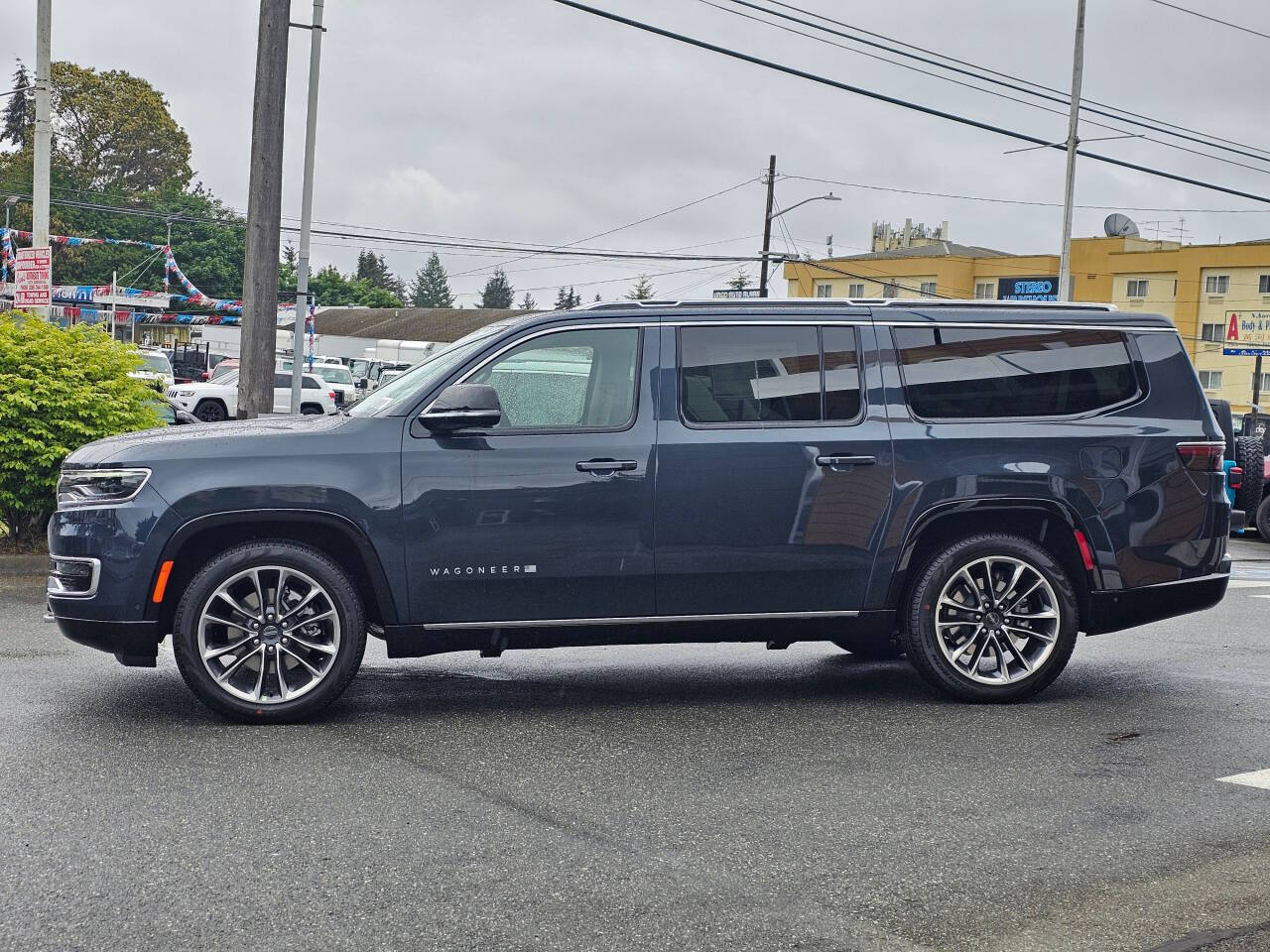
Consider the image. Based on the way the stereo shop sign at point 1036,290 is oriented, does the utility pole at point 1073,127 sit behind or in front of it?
in front

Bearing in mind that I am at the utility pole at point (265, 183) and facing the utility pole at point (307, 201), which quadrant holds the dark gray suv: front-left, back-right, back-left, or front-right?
back-right

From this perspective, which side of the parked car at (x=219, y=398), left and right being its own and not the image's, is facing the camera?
left

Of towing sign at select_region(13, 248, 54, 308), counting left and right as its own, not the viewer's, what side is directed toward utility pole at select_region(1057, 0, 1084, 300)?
left

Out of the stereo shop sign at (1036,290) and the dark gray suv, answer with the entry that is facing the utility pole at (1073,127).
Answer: the stereo shop sign

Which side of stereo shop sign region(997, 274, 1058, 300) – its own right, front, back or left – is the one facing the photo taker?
front

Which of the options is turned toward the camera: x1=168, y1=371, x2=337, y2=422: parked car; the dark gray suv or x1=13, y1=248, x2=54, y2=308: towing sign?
the towing sign

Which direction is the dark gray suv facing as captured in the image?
to the viewer's left

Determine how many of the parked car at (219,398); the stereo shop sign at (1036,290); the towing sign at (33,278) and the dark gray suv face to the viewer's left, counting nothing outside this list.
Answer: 2

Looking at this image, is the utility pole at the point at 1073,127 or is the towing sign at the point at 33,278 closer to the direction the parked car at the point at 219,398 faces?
the towing sign

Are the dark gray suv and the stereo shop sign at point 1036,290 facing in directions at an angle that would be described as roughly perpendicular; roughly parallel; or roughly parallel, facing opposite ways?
roughly perpendicular

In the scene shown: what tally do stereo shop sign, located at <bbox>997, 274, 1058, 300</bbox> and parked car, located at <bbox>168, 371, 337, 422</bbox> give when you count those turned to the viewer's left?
1

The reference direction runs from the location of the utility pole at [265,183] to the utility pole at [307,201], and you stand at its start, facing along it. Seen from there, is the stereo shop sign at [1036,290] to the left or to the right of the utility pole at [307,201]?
right

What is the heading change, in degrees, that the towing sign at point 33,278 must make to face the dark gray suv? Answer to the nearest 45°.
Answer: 0° — it already faces it

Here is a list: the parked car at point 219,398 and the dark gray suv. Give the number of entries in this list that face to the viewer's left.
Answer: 2
